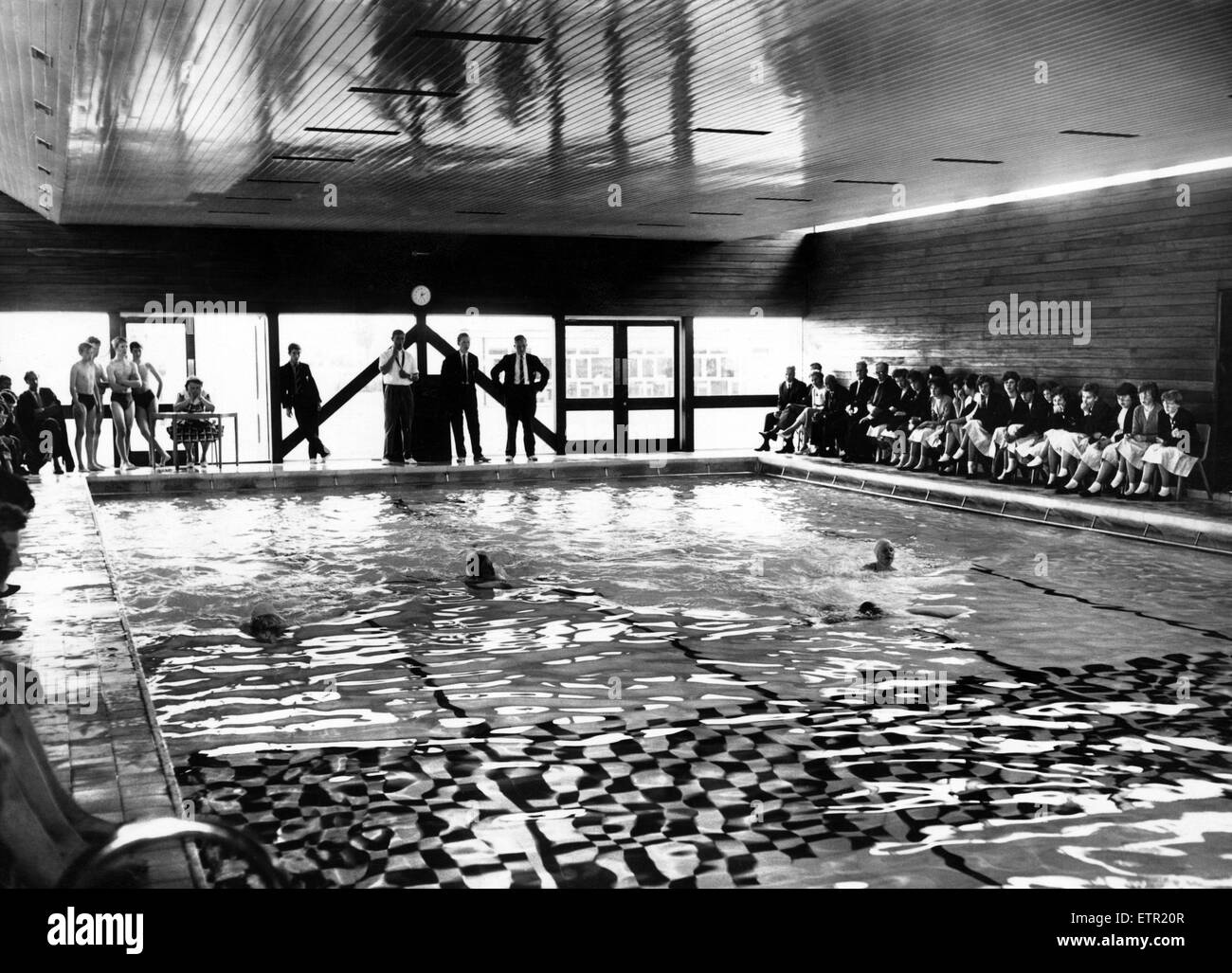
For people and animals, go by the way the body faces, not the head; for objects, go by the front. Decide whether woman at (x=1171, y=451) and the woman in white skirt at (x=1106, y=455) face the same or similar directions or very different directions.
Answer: same or similar directions

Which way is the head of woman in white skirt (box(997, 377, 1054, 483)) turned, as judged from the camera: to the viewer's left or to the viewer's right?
to the viewer's left

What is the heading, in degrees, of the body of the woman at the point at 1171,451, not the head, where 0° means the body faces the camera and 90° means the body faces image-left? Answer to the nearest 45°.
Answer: approximately 45°

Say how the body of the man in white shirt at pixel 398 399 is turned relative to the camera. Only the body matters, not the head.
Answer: toward the camera

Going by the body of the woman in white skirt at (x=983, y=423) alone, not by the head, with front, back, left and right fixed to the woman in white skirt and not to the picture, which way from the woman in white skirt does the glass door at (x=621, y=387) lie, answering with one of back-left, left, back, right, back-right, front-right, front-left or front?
right

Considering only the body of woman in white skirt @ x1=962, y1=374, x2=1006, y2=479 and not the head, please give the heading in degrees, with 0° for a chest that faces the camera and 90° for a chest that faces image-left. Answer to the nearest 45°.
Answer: approximately 45°

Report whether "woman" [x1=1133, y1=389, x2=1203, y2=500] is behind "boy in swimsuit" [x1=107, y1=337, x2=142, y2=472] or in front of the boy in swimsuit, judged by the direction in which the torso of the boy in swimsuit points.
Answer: in front

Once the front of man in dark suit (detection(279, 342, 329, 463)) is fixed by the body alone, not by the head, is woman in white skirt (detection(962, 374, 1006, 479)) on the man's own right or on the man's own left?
on the man's own left

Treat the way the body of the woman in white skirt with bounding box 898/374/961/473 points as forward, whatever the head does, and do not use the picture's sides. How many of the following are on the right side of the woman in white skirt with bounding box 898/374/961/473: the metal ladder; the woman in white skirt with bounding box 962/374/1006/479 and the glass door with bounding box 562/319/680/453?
1

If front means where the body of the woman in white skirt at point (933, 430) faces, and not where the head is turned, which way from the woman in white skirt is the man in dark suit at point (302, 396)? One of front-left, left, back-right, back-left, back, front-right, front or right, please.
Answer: front-right

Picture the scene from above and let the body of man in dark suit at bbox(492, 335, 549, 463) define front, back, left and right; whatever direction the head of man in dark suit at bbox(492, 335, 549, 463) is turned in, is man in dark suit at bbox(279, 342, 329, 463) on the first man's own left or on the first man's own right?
on the first man's own right

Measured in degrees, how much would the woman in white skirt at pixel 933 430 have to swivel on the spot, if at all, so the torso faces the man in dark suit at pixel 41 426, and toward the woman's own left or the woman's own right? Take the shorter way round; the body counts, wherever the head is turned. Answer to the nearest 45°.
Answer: approximately 45° to the woman's own right

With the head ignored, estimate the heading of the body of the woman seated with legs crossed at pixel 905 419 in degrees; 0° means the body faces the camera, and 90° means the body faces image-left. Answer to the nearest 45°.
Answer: approximately 45°

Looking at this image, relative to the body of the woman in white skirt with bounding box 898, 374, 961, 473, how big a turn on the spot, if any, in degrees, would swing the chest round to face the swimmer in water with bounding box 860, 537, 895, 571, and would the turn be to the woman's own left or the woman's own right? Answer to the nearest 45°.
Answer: approximately 45° to the woman's own left

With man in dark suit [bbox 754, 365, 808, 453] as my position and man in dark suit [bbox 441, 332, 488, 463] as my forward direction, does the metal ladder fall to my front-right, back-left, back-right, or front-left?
front-left

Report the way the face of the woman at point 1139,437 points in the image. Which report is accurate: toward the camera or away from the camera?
toward the camera

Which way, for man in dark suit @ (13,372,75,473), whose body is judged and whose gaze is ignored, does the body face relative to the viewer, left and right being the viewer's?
facing the viewer and to the right of the viewer

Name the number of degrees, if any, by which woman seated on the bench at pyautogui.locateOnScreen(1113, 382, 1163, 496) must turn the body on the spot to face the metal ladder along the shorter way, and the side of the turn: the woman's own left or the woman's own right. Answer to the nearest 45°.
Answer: approximately 45° to the woman's own left

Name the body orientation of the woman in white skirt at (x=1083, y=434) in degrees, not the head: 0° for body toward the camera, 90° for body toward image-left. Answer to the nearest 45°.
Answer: approximately 45°

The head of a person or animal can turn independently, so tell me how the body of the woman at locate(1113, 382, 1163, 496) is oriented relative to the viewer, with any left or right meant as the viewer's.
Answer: facing the viewer and to the left of the viewer

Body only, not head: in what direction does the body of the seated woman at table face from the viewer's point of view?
toward the camera
